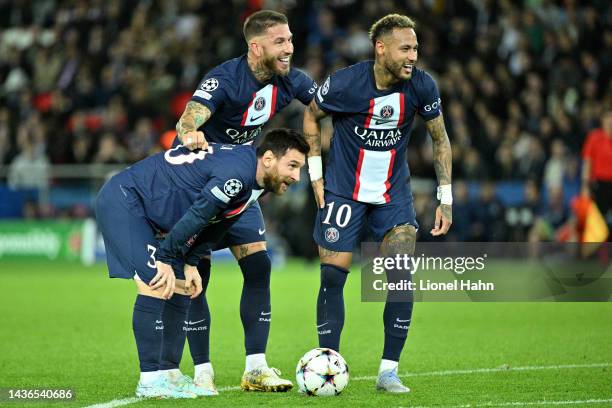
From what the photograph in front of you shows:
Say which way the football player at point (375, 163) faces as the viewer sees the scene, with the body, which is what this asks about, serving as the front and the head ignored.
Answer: toward the camera

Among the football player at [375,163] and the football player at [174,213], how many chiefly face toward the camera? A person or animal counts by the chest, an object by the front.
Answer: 1

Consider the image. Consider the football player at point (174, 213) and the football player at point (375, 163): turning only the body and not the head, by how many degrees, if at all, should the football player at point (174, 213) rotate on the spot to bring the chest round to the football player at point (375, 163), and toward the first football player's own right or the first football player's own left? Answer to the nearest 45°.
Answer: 0° — they already face them

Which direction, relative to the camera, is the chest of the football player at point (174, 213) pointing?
to the viewer's right

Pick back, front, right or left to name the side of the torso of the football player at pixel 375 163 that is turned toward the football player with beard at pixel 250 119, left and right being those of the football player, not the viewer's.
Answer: right

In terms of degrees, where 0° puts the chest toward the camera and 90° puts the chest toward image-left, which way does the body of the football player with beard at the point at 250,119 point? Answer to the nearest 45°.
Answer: approximately 315°

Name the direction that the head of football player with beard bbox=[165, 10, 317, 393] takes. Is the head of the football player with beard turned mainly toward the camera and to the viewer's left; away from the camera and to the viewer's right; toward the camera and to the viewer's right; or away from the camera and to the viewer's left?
toward the camera and to the viewer's right

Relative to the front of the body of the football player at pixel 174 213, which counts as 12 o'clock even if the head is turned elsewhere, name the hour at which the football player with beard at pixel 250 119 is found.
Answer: The football player with beard is roughly at 10 o'clock from the football player.
